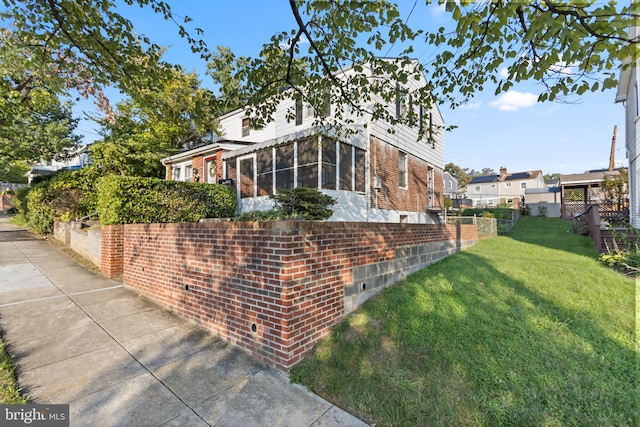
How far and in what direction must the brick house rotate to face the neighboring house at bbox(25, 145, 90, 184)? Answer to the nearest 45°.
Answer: approximately 90° to its right

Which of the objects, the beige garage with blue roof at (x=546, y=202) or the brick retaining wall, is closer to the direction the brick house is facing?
the brick retaining wall

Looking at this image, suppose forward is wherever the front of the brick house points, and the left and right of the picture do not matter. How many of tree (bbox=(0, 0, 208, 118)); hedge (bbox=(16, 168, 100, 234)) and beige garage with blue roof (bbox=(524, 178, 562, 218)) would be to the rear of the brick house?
1

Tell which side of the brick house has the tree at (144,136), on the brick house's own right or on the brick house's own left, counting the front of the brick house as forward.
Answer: on the brick house's own right

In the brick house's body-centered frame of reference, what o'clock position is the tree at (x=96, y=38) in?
The tree is roughly at 12 o'clock from the brick house.

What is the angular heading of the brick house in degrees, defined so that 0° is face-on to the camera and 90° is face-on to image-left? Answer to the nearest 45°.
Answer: approximately 45°

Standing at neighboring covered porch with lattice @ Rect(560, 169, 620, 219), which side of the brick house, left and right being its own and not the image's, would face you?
back

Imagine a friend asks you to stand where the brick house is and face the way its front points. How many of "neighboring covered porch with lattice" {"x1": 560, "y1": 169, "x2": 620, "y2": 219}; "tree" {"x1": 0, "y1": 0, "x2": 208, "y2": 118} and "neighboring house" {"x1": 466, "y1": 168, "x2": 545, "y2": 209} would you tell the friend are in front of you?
1

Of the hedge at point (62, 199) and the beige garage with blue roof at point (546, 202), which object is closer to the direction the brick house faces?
the hedge

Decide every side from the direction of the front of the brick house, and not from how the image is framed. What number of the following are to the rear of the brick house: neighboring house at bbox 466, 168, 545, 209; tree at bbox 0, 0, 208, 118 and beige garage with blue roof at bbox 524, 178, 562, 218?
2

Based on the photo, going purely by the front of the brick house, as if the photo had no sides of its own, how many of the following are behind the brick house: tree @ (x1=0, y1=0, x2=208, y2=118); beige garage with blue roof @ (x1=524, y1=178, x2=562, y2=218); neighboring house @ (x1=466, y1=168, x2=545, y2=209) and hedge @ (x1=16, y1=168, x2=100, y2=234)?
2

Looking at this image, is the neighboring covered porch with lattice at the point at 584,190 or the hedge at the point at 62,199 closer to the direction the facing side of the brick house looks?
the hedge
